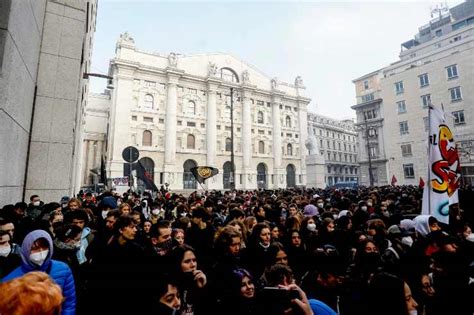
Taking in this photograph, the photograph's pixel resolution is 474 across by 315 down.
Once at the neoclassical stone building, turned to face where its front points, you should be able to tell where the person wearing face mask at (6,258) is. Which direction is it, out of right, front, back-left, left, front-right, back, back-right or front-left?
front-right

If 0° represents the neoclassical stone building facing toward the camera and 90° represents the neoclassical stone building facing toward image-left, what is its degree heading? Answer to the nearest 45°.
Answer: approximately 315°

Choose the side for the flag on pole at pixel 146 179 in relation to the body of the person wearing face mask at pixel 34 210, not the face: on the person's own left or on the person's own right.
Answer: on the person's own left

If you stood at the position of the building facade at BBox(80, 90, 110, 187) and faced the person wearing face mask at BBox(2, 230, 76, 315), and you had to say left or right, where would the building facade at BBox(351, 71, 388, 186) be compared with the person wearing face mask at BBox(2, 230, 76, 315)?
left

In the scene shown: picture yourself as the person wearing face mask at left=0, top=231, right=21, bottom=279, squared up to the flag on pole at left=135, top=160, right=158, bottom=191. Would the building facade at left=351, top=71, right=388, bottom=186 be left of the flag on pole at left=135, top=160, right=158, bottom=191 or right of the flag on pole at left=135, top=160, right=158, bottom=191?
right

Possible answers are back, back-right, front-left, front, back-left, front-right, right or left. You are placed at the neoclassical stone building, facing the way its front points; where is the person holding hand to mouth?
front-right

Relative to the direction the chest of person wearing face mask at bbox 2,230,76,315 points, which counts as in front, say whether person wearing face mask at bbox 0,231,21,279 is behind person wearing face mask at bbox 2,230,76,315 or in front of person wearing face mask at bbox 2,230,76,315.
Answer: behind

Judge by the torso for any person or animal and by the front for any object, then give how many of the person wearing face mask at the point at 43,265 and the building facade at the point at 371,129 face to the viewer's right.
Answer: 0
